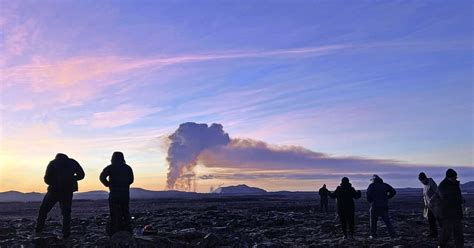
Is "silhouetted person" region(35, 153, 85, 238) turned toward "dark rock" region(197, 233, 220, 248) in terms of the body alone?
no

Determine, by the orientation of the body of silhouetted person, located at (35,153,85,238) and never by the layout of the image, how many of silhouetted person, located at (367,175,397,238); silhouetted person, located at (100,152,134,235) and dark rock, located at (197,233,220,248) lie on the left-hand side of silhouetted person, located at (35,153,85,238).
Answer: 0

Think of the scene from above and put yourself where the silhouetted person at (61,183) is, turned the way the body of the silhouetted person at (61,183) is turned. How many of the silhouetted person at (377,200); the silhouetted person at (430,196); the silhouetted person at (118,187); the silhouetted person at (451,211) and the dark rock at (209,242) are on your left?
0

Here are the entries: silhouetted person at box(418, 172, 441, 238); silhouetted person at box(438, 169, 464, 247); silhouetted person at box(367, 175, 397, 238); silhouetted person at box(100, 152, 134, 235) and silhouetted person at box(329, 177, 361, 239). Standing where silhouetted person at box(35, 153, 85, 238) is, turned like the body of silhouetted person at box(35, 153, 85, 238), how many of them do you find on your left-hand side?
0

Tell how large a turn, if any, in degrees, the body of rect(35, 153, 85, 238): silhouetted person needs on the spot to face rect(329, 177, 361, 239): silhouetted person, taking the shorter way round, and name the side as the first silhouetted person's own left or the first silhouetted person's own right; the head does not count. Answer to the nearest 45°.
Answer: approximately 90° to the first silhouetted person's own right

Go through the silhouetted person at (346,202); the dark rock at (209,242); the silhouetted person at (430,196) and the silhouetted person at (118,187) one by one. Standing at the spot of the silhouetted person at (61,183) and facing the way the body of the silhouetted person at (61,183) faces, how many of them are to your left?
0

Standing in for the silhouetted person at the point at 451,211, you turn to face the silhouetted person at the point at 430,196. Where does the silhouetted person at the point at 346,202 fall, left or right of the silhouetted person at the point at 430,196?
left

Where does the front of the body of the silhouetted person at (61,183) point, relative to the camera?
away from the camera

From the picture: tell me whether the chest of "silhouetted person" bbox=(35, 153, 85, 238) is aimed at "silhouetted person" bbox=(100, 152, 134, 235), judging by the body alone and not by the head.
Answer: no

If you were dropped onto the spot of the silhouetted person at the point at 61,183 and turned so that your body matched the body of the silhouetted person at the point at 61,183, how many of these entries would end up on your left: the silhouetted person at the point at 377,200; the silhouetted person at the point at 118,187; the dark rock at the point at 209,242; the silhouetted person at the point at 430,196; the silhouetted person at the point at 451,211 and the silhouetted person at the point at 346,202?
0

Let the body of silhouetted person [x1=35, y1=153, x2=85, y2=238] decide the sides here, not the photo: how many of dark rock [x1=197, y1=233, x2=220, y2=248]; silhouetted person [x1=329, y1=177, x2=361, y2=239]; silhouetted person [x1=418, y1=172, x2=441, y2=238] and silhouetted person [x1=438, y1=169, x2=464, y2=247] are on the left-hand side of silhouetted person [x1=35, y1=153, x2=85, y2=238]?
0

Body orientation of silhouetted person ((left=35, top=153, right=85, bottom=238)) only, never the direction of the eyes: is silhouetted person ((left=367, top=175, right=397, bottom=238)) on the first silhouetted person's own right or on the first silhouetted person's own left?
on the first silhouetted person's own right

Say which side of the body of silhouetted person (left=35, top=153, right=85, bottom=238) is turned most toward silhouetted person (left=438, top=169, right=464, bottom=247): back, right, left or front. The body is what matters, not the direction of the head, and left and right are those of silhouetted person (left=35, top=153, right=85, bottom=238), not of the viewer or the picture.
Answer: right

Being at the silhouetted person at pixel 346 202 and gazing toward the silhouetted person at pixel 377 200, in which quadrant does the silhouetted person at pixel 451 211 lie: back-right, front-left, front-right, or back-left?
front-right

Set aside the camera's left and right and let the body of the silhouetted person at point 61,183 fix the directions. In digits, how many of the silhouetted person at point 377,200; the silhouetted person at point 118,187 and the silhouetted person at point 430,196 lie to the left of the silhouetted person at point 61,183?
0

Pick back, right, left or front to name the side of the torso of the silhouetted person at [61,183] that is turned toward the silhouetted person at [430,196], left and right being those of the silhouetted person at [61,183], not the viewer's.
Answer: right
